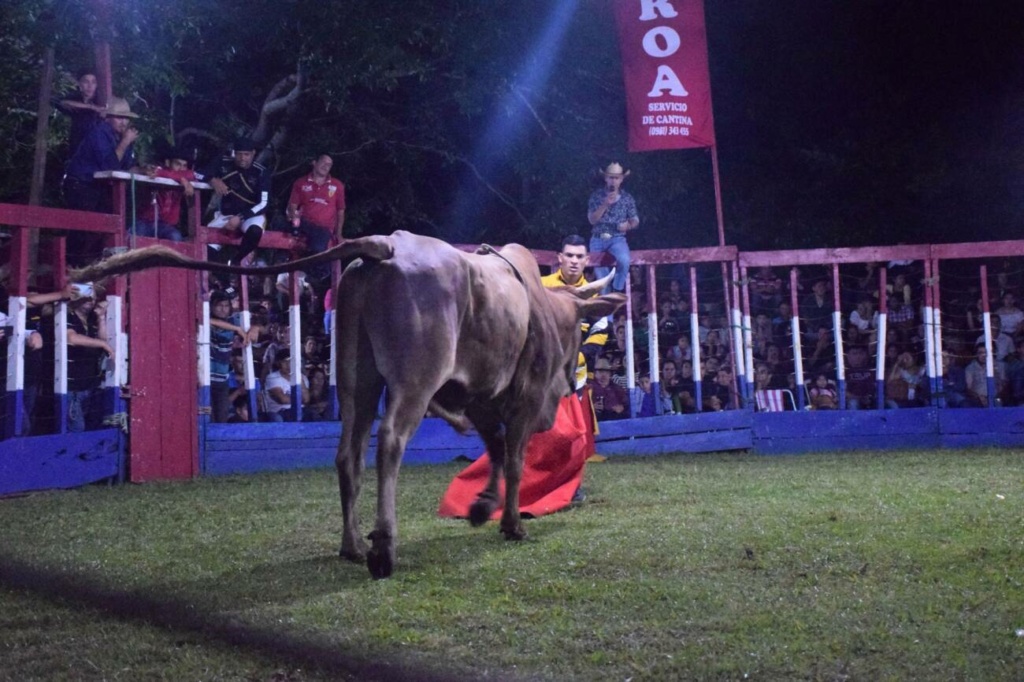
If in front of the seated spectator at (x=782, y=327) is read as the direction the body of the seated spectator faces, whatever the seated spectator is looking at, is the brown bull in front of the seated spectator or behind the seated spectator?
in front

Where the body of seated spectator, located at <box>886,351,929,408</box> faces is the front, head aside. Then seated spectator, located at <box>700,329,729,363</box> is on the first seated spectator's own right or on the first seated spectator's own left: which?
on the first seated spectator's own right

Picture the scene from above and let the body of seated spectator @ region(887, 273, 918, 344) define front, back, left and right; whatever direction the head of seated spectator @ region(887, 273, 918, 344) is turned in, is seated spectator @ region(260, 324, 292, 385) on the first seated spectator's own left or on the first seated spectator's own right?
on the first seated spectator's own right

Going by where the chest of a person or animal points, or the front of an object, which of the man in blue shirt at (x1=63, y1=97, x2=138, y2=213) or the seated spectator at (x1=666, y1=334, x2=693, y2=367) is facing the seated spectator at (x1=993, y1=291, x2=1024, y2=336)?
the man in blue shirt

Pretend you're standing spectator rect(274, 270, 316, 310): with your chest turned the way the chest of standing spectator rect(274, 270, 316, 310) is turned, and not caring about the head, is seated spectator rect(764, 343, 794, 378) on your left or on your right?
on your left

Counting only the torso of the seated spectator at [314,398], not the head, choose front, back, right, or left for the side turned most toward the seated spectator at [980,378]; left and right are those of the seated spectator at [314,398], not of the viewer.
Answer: left

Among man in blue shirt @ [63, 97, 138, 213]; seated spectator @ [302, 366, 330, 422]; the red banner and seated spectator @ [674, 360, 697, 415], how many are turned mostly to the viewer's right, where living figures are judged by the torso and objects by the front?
1

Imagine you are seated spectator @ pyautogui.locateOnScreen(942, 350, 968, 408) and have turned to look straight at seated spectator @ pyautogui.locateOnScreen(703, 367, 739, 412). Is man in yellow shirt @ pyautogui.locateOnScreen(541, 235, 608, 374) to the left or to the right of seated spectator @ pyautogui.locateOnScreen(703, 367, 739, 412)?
left

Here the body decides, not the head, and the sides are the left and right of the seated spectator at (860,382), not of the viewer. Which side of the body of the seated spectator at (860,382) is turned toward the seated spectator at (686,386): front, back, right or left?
right
